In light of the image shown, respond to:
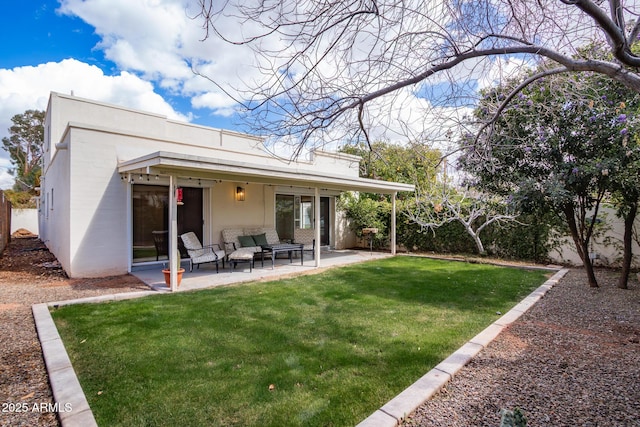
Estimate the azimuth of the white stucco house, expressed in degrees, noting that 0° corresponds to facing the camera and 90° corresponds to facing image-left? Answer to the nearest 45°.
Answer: approximately 315°

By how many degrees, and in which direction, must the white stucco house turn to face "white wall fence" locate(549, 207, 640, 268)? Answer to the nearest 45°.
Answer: approximately 45° to its left

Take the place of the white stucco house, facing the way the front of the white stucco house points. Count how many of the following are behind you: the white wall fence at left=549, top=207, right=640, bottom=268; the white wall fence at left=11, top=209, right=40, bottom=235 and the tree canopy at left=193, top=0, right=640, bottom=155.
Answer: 1

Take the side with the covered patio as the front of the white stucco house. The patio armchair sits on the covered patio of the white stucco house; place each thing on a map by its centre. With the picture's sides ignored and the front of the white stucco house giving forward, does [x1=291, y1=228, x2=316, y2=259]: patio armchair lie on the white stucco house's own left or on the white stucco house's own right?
on the white stucco house's own left

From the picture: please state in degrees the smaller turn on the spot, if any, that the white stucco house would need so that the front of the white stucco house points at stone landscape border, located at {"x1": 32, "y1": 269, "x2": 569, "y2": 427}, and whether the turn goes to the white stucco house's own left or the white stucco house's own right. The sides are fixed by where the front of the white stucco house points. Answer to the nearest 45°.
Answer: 0° — it already faces it

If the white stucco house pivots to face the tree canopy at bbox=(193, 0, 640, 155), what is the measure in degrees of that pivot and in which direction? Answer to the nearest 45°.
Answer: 0° — it already faces it

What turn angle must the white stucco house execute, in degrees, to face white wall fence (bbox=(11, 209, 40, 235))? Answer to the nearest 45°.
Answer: approximately 180°
